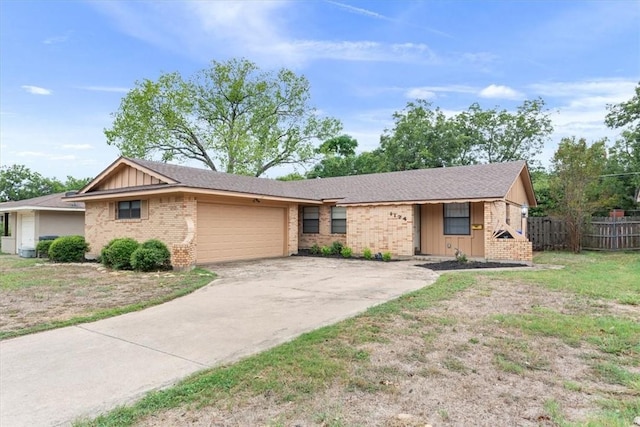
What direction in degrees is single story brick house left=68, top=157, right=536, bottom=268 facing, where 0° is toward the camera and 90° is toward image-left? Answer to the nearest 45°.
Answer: approximately 45°

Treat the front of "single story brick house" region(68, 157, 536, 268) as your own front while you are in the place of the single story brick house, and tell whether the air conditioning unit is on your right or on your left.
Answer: on your right

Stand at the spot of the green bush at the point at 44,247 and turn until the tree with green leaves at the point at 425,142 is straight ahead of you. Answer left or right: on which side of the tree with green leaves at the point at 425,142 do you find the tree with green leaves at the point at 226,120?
left

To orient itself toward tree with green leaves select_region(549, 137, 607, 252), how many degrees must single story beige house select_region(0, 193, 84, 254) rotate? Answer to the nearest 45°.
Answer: approximately 90° to its left

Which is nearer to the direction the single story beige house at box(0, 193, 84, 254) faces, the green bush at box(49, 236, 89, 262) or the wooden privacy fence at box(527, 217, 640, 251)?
the green bush

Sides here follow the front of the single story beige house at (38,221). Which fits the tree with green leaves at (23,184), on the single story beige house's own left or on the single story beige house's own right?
on the single story beige house's own right

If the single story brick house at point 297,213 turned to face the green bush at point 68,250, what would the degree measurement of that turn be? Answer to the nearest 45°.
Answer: approximately 45° to its right

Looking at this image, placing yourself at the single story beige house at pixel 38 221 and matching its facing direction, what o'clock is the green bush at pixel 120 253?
The green bush is roughly at 10 o'clock from the single story beige house.

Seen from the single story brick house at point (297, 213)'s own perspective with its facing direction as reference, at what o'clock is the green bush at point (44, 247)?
The green bush is roughly at 2 o'clock from the single story brick house.

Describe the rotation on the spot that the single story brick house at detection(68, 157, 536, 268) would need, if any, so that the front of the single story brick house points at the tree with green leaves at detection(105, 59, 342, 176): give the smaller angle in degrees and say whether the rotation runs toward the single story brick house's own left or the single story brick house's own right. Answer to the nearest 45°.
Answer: approximately 135° to the single story brick house's own right

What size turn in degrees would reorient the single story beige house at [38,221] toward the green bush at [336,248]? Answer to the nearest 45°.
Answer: approximately 90° to its left

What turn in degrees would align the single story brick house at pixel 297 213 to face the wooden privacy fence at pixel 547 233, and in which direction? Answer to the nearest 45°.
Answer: approximately 135° to its left

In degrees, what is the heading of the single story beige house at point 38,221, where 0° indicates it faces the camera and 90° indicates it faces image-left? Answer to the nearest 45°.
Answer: approximately 45°

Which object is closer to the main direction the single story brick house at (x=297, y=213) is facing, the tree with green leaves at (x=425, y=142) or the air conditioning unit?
the air conditioning unit
